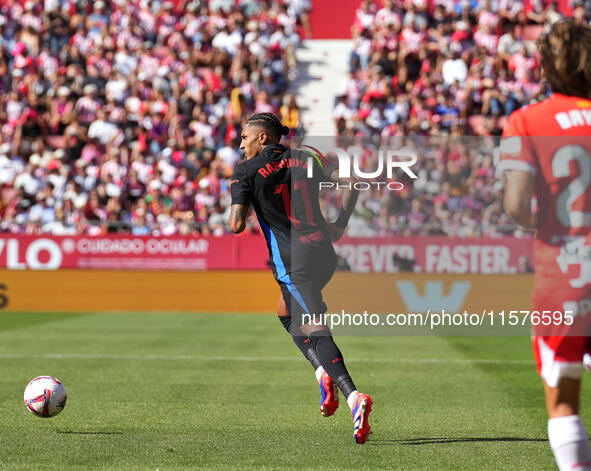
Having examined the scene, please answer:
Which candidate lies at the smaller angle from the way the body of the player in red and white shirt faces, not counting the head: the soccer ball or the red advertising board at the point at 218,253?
the red advertising board

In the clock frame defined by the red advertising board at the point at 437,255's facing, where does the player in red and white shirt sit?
The player in red and white shirt is roughly at 12 o'clock from the red advertising board.

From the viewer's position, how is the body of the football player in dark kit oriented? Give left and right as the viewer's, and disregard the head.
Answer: facing away from the viewer and to the left of the viewer

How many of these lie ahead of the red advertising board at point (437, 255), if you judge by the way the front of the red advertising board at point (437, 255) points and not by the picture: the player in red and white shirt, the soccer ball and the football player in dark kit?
3

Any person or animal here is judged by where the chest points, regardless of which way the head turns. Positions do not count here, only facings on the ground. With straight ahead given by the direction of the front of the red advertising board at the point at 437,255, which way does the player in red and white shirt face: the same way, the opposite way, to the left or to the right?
the opposite way

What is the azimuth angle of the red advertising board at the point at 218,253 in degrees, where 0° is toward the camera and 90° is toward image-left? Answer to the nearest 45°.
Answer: approximately 0°

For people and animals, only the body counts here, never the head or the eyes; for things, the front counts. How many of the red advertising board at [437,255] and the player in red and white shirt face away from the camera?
1

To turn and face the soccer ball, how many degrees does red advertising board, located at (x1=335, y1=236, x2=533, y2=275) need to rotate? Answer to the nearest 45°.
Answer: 0° — it already faces it

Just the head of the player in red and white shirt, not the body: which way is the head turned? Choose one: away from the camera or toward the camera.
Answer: away from the camera

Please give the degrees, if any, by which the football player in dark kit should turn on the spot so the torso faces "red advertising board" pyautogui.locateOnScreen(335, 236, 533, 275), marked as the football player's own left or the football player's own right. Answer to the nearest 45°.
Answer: approximately 45° to the football player's own right

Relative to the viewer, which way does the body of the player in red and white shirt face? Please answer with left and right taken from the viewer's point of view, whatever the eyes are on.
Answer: facing away from the viewer

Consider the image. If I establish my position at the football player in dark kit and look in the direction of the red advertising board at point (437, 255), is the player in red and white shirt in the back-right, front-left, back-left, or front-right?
back-right
